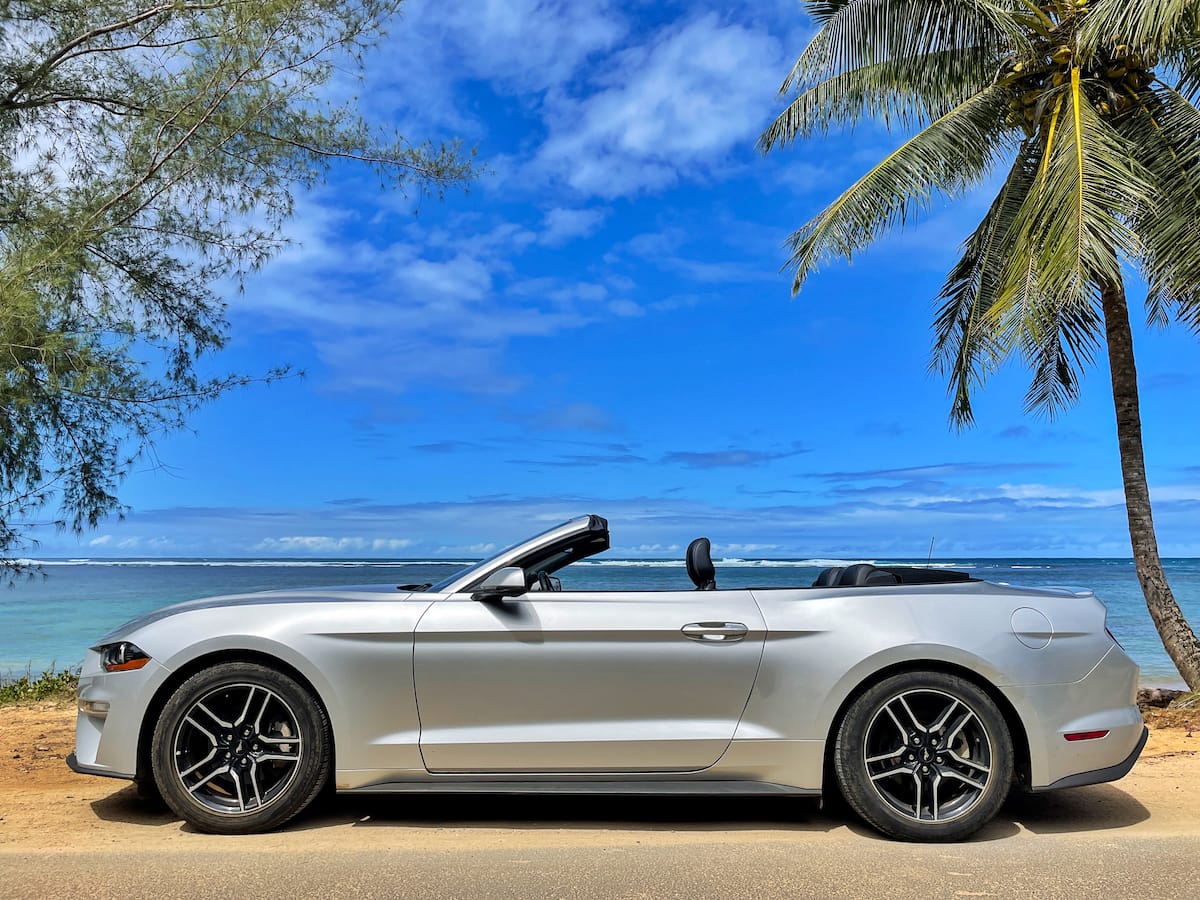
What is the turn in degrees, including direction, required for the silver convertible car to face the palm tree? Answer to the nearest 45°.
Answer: approximately 135° to its right

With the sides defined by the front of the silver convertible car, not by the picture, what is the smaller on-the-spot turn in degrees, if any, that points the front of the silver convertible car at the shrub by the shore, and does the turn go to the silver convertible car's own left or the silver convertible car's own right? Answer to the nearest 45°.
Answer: approximately 45° to the silver convertible car's own right

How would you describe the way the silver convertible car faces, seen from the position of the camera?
facing to the left of the viewer

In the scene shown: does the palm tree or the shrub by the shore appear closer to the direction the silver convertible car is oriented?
the shrub by the shore
